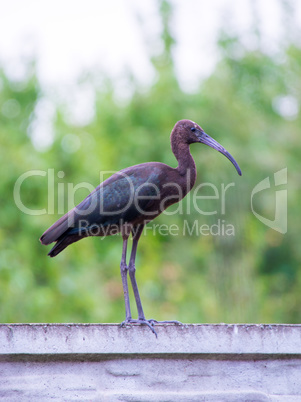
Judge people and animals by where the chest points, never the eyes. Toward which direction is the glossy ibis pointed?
to the viewer's right
